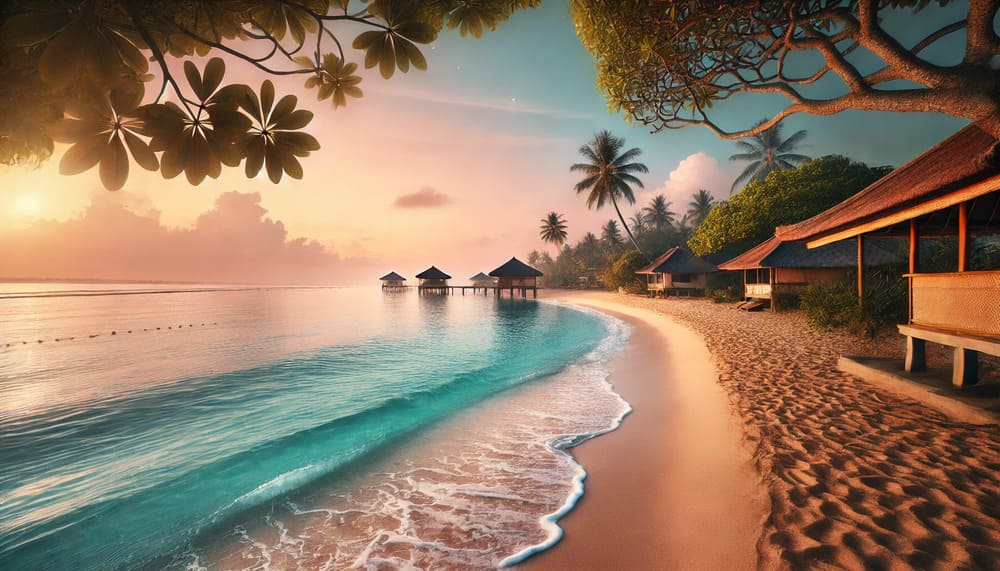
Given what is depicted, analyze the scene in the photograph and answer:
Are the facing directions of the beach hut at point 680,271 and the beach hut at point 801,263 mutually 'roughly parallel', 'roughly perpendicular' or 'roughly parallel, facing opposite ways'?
roughly parallel

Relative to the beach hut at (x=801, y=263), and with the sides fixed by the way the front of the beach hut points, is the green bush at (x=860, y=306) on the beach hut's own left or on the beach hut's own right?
on the beach hut's own left

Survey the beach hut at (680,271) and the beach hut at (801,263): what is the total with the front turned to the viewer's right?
0

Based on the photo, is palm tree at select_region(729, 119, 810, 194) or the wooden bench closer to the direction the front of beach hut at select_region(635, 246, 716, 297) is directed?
the wooden bench

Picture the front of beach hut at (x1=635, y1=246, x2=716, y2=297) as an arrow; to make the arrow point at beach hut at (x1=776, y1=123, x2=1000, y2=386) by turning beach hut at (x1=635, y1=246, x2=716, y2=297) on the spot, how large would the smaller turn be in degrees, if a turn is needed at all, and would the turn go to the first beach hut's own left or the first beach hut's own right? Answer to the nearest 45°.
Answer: approximately 45° to the first beach hut's own left

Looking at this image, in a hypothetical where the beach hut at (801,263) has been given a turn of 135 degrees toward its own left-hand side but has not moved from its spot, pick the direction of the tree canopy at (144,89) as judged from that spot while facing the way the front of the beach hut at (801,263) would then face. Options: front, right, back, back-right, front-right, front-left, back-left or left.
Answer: right

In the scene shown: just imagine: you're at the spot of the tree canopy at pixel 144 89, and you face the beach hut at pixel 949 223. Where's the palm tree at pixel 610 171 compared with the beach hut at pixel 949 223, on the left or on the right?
left

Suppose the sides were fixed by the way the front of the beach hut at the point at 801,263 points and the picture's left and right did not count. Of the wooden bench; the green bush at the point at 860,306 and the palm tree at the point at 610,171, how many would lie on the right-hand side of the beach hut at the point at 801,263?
1

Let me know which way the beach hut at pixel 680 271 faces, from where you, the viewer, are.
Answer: facing the viewer and to the left of the viewer

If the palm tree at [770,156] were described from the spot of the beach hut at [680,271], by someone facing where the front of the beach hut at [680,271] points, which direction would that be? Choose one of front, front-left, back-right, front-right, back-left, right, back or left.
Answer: back

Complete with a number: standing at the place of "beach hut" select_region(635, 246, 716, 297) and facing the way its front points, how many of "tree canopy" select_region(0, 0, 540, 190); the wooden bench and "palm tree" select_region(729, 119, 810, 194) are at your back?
1
